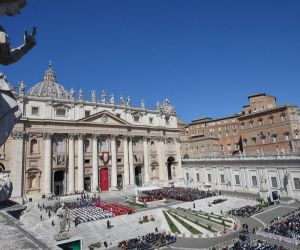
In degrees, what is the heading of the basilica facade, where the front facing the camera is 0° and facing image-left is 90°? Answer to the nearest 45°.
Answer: approximately 315°

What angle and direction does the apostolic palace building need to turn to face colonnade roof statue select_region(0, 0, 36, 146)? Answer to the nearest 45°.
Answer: approximately 45° to its left

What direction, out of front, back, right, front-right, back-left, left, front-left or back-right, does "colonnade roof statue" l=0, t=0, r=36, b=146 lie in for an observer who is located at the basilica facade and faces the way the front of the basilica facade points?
front-right

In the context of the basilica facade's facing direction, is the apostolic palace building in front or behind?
in front

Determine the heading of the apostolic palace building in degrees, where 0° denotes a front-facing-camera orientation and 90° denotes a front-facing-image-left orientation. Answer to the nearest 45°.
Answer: approximately 45°

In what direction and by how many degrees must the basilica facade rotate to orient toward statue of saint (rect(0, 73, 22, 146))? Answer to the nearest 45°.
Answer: approximately 45° to its right

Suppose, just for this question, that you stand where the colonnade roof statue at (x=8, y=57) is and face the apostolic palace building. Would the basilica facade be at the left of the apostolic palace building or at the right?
left

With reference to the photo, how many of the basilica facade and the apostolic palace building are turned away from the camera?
0

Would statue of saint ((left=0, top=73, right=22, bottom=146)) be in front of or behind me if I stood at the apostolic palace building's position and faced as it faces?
in front
